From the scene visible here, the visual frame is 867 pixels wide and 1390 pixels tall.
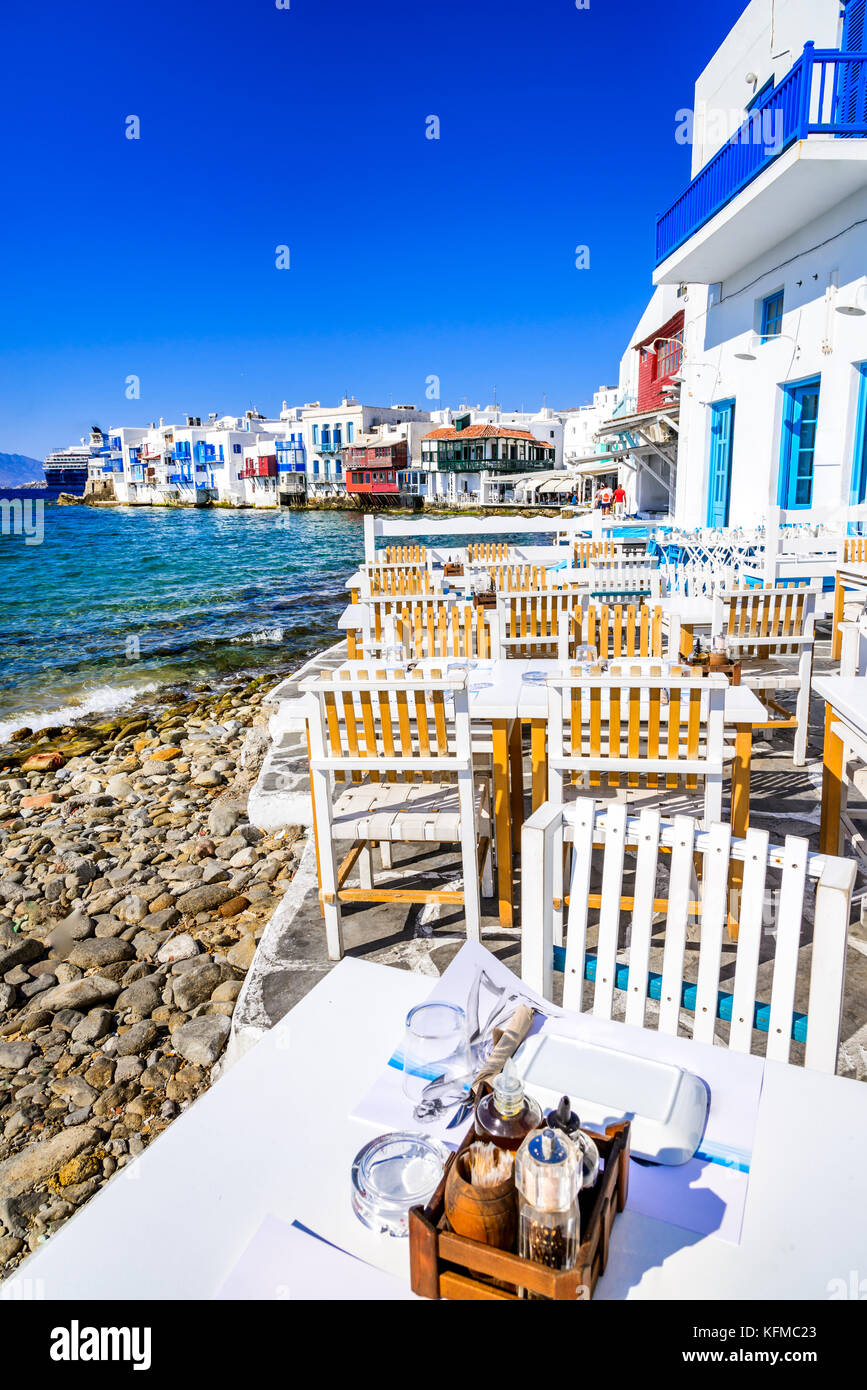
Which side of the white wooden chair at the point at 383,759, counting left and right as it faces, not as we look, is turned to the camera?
back

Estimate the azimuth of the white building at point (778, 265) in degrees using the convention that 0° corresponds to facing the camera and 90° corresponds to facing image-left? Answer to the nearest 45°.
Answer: approximately 45°

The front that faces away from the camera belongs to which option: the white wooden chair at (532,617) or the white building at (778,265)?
the white wooden chair

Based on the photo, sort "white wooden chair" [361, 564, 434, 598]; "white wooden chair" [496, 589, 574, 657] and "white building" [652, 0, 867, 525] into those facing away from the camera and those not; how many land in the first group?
2

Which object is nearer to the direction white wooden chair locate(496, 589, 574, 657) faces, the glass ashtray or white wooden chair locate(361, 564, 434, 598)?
the white wooden chair

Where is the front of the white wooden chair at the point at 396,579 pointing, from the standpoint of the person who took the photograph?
facing away from the viewer

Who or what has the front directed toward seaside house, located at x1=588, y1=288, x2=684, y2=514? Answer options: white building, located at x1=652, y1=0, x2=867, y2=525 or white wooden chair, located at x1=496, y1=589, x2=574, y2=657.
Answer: the white wooden chair

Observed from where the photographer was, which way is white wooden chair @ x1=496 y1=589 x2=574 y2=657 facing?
facing away from the viewer

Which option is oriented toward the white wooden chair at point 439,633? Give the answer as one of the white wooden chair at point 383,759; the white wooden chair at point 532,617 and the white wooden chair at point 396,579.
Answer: the white wooden chair at point 383,759

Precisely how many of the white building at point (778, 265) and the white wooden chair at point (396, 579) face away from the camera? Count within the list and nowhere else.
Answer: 1

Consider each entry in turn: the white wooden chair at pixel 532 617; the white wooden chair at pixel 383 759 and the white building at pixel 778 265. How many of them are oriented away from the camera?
2
